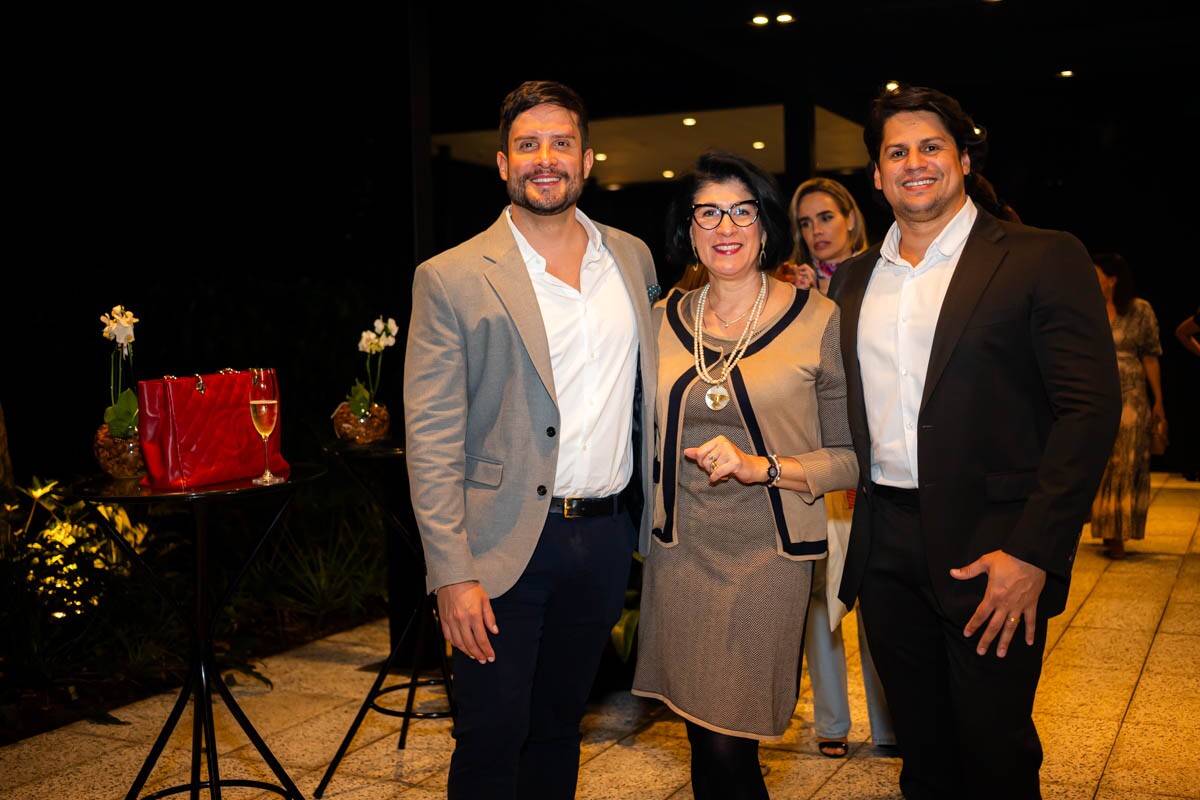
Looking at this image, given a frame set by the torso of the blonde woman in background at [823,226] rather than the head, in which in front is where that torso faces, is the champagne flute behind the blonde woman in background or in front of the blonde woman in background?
in front

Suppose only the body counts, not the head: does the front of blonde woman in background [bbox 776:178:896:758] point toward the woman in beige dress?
yes

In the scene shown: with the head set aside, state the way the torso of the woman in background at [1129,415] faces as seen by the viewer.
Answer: to the viewer's left

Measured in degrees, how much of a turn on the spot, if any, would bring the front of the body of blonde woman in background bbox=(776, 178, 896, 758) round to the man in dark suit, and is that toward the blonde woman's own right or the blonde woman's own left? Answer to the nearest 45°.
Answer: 0° — they already face them

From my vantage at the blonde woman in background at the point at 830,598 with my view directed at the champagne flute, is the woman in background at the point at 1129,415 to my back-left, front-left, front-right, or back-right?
back-right
